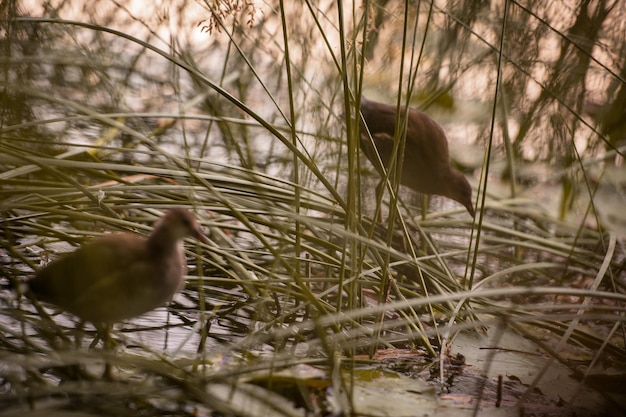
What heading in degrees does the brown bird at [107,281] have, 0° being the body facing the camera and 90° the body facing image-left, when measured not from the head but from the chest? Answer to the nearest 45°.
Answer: approximately 270°

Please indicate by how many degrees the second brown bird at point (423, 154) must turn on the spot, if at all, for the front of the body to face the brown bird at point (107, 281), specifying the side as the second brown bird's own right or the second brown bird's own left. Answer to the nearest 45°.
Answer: approximately 90° to the second brown bird's own right

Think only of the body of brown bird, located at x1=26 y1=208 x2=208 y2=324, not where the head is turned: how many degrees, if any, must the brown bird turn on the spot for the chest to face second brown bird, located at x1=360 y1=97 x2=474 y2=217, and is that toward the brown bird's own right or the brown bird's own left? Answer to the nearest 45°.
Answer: approximately 45° to the brown bird's own left

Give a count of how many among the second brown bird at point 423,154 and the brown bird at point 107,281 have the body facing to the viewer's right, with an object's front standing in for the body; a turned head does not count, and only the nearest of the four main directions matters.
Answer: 2

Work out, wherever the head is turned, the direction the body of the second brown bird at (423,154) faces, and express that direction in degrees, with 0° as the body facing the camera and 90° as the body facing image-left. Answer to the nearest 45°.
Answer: approximately 270°
